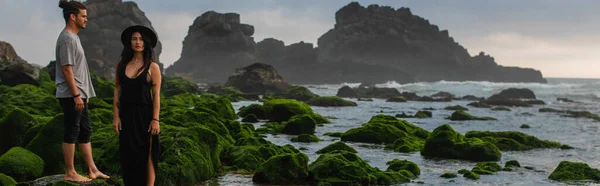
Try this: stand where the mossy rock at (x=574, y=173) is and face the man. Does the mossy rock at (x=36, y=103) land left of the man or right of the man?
right

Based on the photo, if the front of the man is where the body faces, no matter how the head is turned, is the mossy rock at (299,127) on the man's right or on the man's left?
on the man's left

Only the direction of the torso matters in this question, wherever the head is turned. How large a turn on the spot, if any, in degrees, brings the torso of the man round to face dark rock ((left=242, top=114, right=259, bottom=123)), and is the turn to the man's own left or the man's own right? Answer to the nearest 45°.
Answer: approximately 45° to the man's own left

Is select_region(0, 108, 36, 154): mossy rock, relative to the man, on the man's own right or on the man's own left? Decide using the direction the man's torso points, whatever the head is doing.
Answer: on the man's own left

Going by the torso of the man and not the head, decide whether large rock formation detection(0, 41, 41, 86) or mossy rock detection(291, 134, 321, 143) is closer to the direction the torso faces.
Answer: the mossy rock

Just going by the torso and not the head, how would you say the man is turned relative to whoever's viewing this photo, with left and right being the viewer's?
facing to the right of the viewer

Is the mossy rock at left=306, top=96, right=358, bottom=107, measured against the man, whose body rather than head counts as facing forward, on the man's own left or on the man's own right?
on the man's own left

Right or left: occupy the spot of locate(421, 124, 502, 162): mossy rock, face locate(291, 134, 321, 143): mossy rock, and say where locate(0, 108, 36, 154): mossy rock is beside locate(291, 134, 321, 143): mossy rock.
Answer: left
